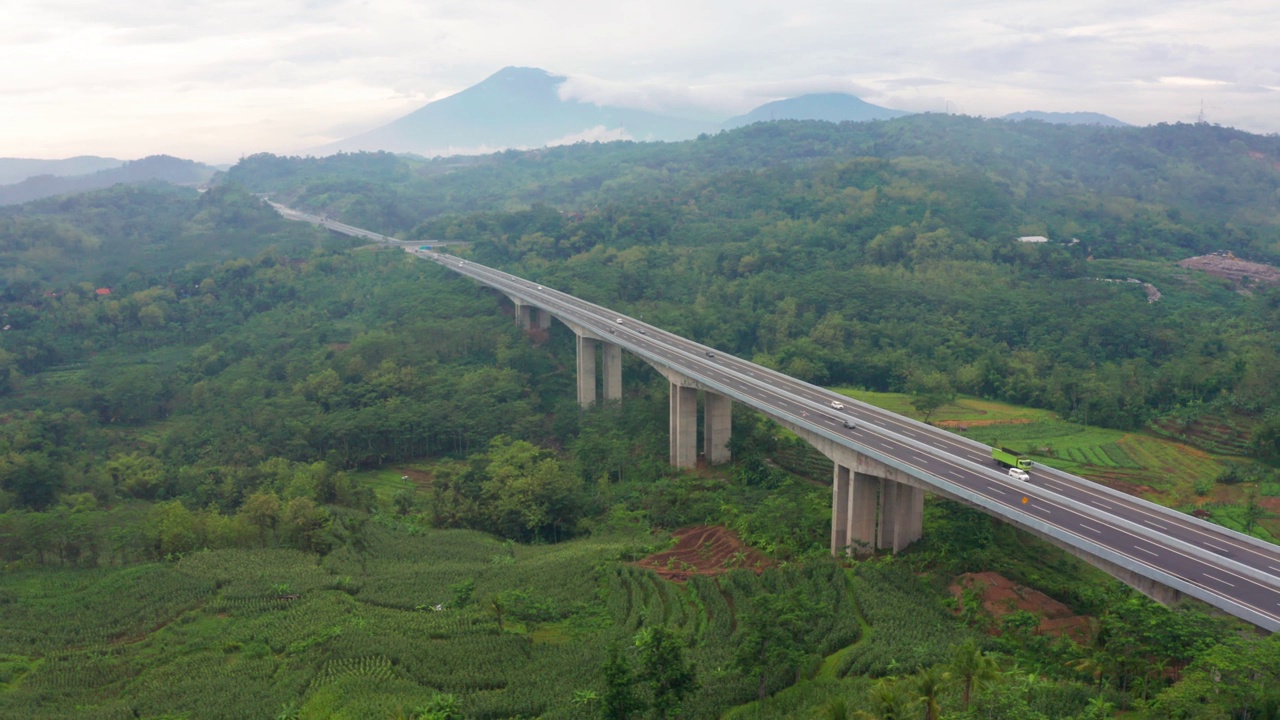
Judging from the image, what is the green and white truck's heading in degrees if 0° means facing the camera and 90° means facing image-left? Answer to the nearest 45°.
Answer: approximately 315°

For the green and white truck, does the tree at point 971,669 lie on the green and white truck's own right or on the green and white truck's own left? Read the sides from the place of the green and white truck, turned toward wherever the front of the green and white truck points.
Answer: on the green and white truck's own right

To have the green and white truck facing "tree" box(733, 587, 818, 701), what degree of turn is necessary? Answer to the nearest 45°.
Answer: approximately 90° to its right

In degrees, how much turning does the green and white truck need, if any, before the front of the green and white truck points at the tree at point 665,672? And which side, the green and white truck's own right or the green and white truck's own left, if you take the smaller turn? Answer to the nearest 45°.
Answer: approximately 90° to the green and white truck's own right

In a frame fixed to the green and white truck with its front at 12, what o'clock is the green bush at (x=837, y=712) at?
The green bush is roughly at 2 o'clock from the green and white truck.

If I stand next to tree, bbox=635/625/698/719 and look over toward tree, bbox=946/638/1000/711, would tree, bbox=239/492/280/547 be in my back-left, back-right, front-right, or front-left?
back-left

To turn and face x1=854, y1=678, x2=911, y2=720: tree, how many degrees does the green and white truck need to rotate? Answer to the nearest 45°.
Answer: approximately 45° to its right

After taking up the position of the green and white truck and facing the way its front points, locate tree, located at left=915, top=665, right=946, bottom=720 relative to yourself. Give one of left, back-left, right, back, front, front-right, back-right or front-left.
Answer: front-right

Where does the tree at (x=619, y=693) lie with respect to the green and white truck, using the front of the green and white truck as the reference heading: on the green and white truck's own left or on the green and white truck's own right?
on the green and white truck's own right

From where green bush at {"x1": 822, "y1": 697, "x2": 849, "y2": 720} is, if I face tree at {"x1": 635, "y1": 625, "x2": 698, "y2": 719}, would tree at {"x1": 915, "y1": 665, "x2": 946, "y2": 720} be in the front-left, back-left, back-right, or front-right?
back-right
